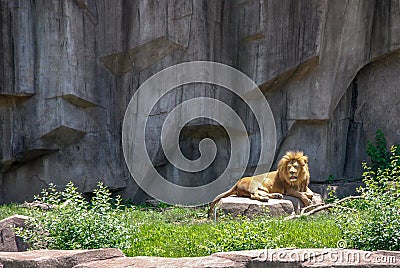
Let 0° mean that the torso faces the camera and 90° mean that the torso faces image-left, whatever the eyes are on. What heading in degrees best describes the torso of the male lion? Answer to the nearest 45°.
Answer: approximately 315°

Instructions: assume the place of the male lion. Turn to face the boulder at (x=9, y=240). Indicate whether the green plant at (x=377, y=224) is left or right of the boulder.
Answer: left

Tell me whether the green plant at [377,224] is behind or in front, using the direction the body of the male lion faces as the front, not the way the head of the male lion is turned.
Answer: in front

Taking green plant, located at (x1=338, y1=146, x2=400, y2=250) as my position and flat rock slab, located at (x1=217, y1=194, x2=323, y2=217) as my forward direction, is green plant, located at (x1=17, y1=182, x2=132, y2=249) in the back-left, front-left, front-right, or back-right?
front-left

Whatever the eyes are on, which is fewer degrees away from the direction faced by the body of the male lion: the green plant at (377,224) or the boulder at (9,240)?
the green plant

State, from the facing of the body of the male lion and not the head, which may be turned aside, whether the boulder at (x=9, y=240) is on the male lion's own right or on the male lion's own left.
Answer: on the male lion's own right

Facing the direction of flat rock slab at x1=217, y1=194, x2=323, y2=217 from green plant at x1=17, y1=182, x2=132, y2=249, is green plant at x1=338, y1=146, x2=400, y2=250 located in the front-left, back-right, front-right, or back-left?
front-right

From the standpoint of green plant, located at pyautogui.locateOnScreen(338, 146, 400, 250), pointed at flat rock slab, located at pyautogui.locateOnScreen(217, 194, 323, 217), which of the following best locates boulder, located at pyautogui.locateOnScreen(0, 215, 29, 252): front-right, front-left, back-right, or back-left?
front-left
